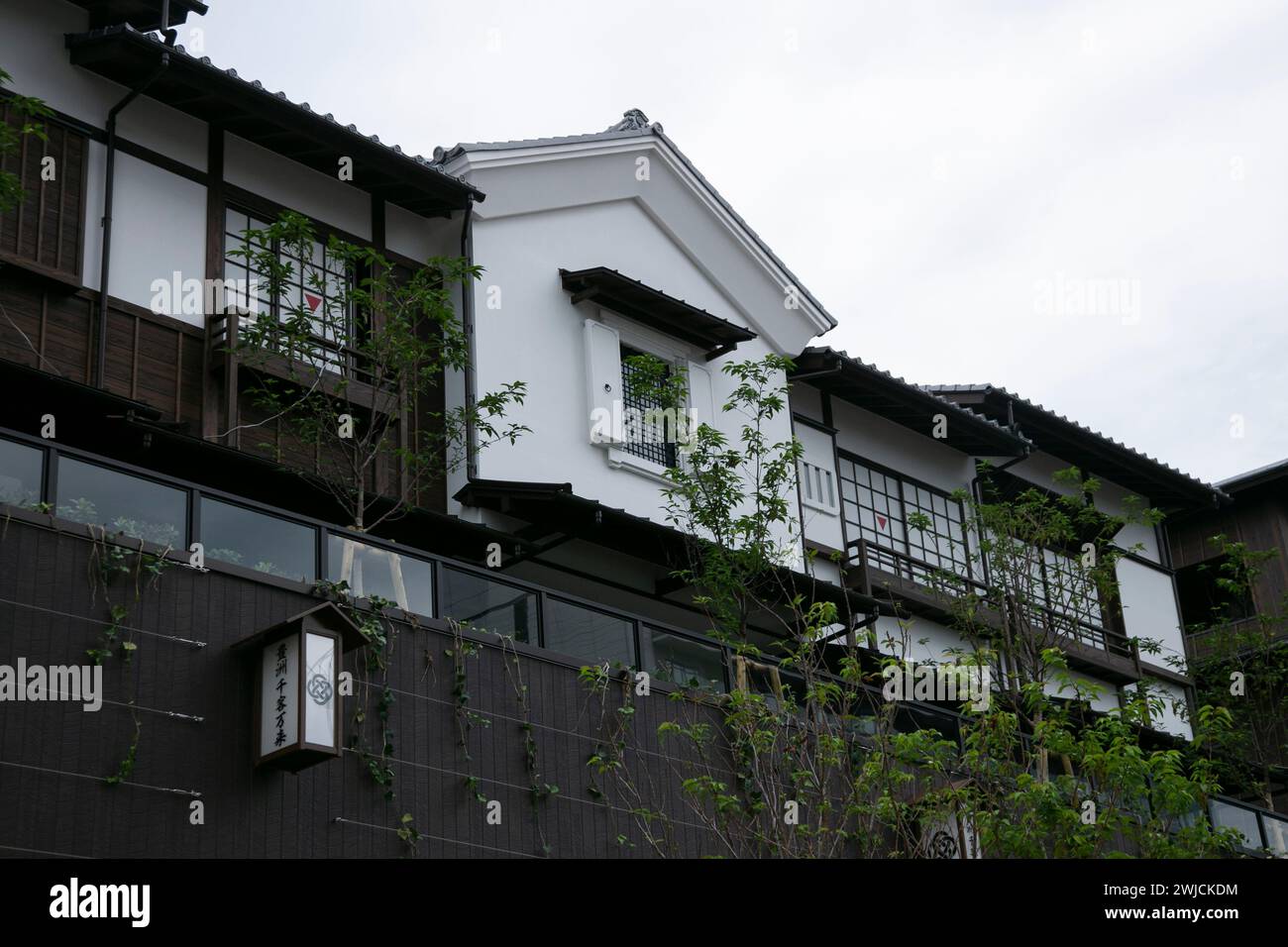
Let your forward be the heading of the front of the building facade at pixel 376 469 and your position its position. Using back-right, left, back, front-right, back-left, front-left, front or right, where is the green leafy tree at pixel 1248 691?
left

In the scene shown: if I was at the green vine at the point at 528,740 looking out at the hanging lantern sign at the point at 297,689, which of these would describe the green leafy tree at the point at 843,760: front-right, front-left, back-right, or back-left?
back-left

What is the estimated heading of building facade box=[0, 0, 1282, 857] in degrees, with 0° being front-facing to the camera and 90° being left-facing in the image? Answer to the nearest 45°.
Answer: approximately 315°

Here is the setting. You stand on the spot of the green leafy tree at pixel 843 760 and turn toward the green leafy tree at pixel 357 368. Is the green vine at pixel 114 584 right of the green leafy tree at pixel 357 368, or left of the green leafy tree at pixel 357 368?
left
